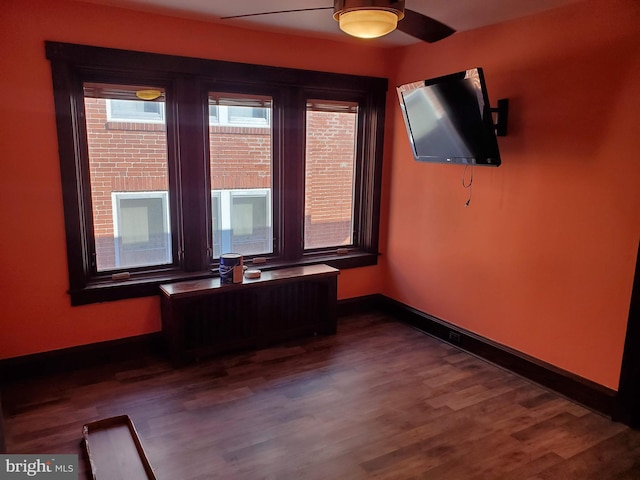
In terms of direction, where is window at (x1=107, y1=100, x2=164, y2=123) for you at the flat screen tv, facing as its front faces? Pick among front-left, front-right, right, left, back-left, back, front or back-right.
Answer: front-right

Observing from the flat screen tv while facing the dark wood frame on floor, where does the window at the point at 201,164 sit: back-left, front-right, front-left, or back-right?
front-right

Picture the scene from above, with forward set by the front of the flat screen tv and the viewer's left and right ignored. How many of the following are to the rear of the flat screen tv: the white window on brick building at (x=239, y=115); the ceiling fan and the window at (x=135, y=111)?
0

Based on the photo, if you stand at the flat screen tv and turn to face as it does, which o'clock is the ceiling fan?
The ceiling fan is roughly at 11 o'clock from the flat screen tv.

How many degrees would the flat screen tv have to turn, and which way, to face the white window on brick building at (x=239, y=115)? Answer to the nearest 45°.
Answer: approximately 45° to its right

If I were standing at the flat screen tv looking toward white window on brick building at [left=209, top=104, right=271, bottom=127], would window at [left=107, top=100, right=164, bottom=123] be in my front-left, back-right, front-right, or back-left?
front-left

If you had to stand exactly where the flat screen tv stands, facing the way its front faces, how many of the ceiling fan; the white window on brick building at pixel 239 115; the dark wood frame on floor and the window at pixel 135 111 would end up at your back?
0

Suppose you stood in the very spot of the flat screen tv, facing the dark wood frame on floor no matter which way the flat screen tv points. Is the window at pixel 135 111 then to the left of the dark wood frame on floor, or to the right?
right

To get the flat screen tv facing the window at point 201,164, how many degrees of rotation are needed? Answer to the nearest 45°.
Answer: approximately 45° to its right

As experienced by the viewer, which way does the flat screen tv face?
facing the viewer and to the left of the viewer

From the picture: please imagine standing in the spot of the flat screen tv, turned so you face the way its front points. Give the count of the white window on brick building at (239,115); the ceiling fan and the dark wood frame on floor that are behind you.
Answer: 0

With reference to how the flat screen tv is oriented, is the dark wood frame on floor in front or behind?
in front

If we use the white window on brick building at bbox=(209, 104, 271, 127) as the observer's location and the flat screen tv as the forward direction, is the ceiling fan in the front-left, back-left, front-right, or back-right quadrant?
front-right
